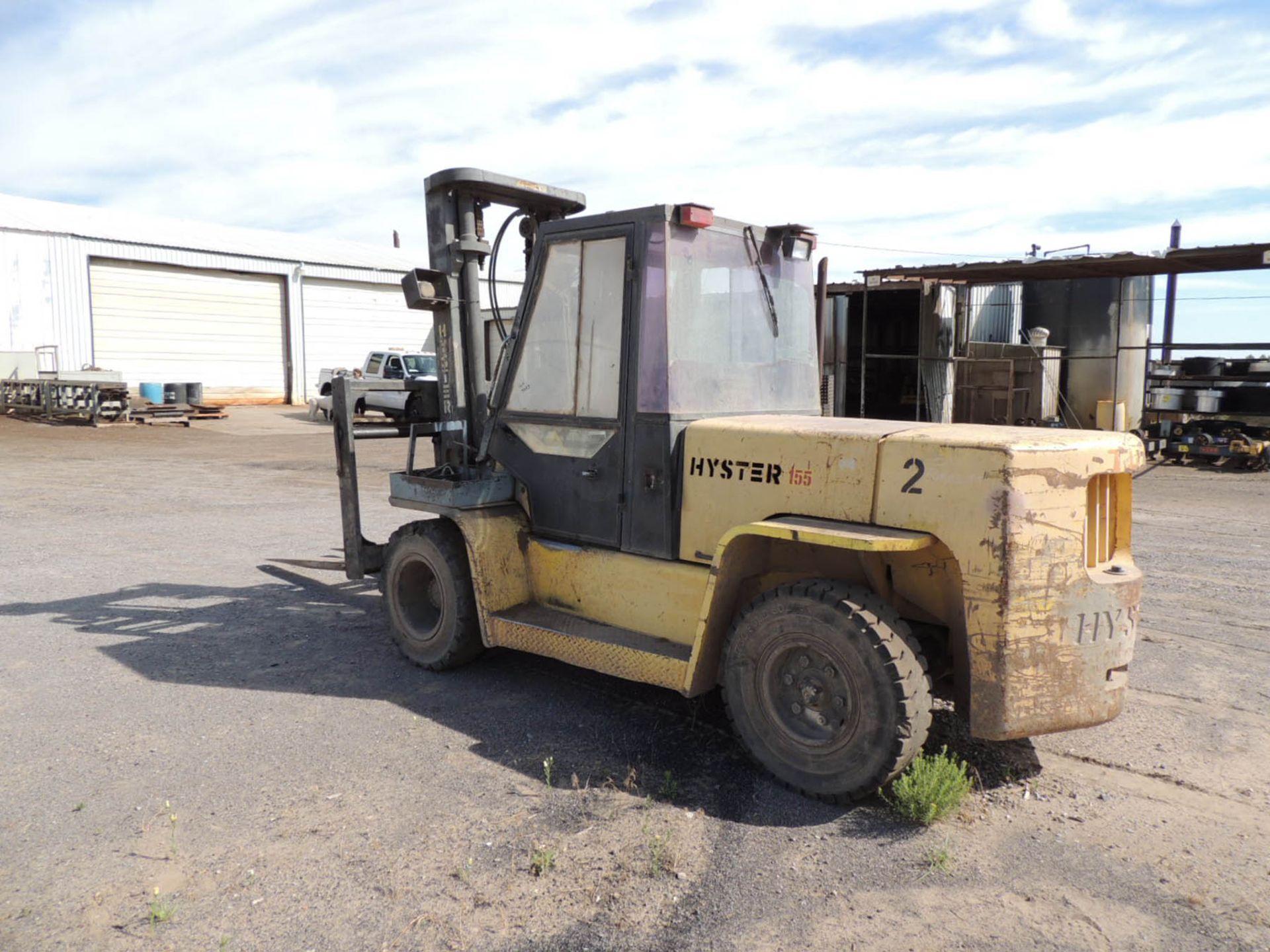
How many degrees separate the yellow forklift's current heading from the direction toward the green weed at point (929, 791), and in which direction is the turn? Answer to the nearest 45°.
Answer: approximately 180°

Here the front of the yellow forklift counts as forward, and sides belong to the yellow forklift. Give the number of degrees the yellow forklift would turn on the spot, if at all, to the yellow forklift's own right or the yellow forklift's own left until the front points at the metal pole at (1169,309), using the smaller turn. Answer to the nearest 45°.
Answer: approximately 90° to the yellow forklift's own right

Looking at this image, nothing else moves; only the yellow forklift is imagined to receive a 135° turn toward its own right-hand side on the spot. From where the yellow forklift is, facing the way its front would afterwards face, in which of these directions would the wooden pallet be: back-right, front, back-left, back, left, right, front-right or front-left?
back-left

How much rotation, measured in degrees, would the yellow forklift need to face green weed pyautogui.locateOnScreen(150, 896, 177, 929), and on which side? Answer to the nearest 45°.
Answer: approximately 90° to its left

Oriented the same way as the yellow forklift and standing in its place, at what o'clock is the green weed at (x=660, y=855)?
The green weed is roughly at 8 o'clock from the yellow forklift.

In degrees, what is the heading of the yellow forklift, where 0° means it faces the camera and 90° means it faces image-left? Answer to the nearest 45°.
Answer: approximately 135°

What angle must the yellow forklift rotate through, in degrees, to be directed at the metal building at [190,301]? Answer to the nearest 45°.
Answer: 0° — it already faces it

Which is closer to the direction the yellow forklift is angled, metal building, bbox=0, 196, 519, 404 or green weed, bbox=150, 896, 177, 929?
the metal building

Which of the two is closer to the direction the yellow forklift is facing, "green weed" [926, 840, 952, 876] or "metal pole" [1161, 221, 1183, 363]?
the metal pole
